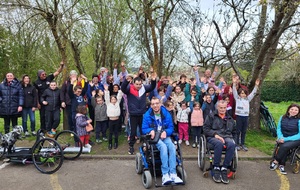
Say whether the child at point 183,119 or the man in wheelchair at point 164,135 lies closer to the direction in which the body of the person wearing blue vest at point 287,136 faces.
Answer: the man in wheelchair

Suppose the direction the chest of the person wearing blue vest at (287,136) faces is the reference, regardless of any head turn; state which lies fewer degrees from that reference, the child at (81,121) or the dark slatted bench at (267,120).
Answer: the child

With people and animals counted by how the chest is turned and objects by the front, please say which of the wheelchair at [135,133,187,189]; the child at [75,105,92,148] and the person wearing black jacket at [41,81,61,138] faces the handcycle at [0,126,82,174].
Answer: the person wearing black jacket

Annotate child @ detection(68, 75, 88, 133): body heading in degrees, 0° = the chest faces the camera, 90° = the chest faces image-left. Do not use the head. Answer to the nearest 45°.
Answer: approximately 0°

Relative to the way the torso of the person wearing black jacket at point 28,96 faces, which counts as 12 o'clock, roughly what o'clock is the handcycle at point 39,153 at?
The handcycle is roughly at 12 o'clock from the person wearing black jacket.

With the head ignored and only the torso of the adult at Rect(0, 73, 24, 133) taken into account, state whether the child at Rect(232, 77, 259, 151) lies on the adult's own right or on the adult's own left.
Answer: on the adult's own left

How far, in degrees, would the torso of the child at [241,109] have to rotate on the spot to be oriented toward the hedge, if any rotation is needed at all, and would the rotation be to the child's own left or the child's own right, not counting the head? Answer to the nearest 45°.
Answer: approximately 180°

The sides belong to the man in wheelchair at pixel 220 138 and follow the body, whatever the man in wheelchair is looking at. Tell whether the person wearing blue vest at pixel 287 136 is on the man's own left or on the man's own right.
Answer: on the man's own left
